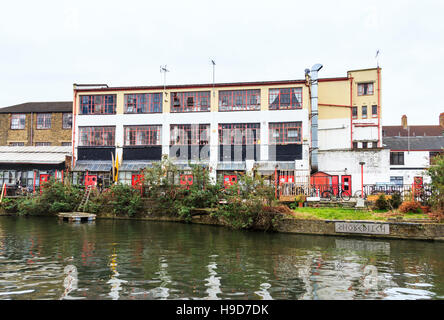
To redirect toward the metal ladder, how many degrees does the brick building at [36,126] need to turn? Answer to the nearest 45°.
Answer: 0° — it already faces it

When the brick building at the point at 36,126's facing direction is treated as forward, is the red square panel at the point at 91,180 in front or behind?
in front

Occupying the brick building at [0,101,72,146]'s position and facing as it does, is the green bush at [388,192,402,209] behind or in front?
in front

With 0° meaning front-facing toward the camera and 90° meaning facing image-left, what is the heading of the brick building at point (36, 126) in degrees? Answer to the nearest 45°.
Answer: approximately 0°

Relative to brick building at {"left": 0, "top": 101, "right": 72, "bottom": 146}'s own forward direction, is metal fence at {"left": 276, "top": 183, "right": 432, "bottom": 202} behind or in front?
in front

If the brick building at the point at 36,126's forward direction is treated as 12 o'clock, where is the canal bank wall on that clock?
The canal bank wall is roughly at 11 o'clock from the brick building.
